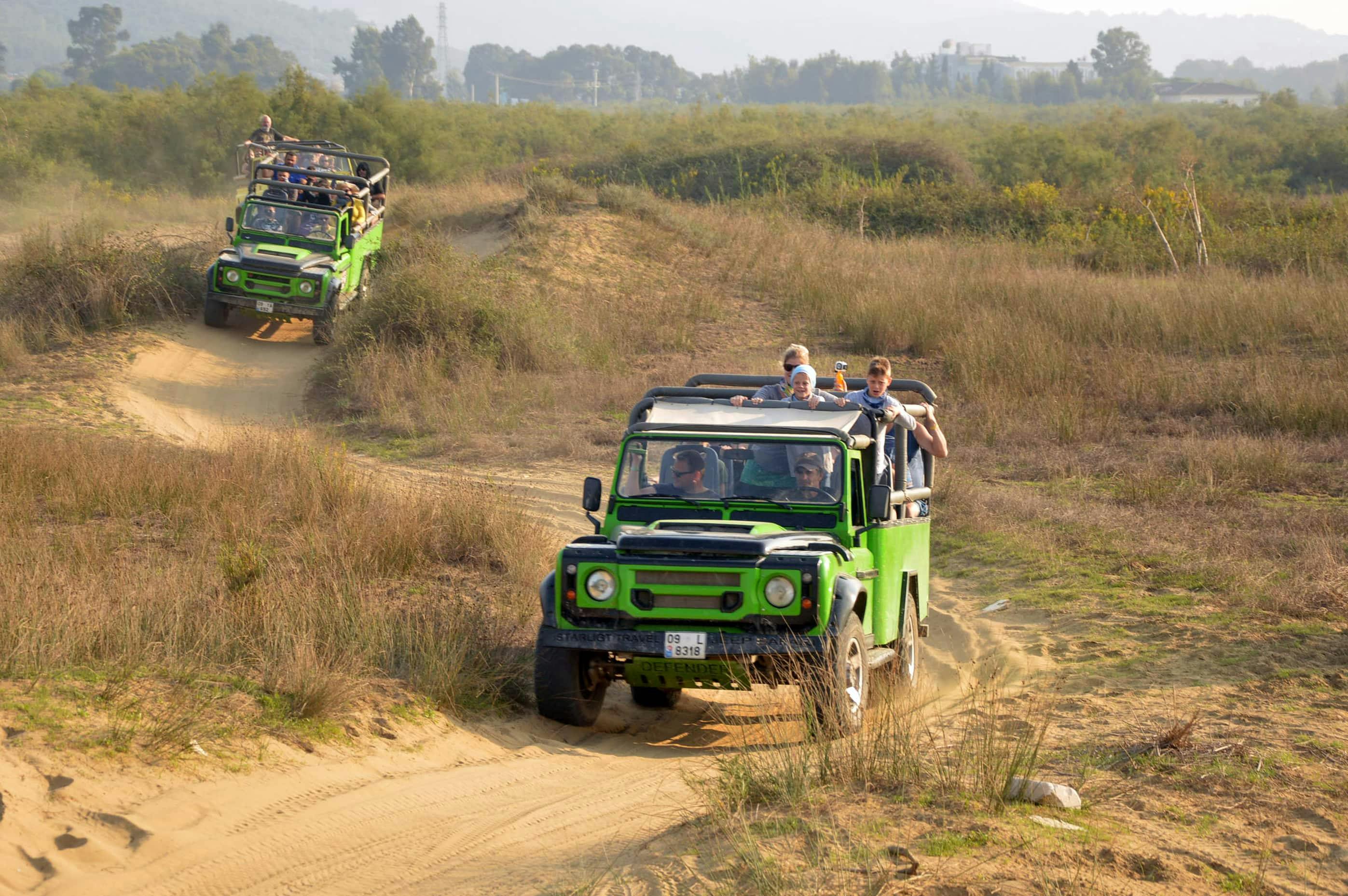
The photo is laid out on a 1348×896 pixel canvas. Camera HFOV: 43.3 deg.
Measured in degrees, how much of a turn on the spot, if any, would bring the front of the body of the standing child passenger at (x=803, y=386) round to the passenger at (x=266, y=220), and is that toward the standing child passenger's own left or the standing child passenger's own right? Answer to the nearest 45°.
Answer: approximately 135° to the standing child passenger's own right

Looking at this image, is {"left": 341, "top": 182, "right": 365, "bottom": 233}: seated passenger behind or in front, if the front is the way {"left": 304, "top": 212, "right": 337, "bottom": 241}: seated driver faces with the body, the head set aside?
behind

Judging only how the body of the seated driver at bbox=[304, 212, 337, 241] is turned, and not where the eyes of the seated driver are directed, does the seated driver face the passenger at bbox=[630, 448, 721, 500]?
yes

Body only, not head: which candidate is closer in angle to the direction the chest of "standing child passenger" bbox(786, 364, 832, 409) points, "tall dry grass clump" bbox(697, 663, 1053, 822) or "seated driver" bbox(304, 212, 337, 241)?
the tall dry grass clump

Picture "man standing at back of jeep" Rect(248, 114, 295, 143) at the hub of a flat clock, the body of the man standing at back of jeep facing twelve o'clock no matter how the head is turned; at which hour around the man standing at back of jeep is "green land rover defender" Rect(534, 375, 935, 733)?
The green land rover defender is roughly at 12 o'clock from the man standing at back of jeep.
